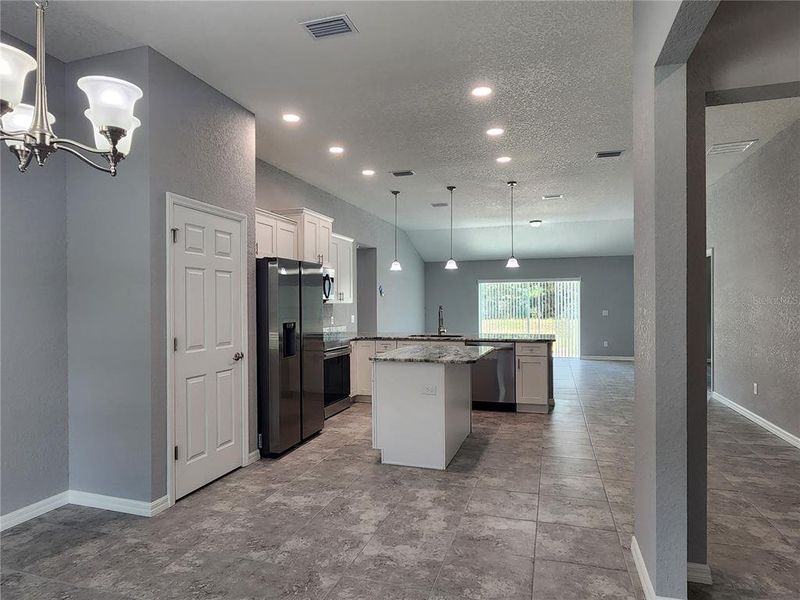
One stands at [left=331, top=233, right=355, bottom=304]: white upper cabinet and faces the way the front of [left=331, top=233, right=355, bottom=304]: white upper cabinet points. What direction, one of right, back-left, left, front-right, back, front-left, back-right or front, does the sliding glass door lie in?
left

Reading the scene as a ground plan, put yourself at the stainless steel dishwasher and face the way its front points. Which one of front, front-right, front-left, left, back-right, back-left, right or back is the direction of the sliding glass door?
back

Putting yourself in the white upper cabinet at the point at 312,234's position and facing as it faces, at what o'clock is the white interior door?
The white interior door is roughly at 2 o'clock from the white upper cabinet.

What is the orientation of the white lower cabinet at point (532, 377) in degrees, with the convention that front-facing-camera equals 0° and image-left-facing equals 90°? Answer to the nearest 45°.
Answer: approximately 0°

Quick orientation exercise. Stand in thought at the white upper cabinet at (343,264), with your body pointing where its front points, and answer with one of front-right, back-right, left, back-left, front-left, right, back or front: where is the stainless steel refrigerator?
front-right

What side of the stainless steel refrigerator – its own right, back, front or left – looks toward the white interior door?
right
